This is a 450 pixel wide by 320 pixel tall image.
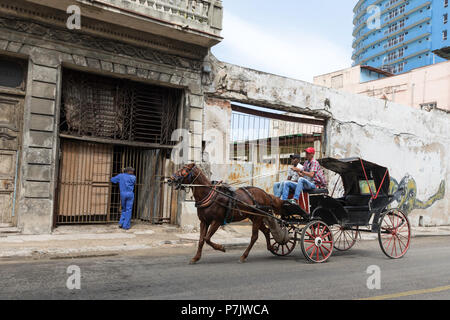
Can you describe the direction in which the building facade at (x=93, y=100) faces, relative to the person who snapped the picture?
facing the viewer and to the right of the viewer

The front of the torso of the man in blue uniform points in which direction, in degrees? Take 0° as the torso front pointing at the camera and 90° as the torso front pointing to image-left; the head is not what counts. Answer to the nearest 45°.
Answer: approximately 180°

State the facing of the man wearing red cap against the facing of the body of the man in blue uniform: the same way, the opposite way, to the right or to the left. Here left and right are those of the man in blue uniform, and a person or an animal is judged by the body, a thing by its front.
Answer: to the left

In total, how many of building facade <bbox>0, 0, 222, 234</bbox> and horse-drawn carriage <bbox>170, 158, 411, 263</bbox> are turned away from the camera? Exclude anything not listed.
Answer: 0

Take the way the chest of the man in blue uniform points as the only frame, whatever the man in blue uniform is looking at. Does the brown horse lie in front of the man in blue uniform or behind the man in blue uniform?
behind

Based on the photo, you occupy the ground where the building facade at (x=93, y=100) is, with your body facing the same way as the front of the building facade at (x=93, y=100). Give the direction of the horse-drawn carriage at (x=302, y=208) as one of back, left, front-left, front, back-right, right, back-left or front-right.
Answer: front

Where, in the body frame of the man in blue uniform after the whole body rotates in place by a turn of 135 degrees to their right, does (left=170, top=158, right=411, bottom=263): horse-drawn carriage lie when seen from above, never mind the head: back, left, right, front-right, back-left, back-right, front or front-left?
front

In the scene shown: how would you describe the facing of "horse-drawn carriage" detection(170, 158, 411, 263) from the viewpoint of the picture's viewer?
facing the viewer and to the left of the viewer

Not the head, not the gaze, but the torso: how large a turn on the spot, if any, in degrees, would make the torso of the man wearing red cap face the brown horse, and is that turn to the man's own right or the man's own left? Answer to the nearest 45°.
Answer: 0° — they already face it

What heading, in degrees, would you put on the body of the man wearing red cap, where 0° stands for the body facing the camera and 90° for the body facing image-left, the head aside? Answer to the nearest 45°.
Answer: approximately 45°

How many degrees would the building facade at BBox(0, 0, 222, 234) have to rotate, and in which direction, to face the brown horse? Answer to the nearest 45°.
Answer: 0° — it already faces it

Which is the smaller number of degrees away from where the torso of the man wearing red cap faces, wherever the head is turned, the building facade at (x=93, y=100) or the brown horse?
the brown horse

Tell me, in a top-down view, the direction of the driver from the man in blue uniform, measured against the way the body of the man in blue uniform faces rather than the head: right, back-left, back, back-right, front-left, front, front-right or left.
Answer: back-right

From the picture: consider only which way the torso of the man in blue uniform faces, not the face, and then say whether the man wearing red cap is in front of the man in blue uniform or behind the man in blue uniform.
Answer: behind
